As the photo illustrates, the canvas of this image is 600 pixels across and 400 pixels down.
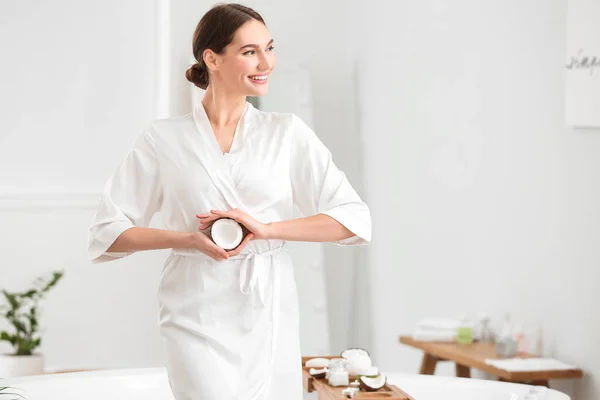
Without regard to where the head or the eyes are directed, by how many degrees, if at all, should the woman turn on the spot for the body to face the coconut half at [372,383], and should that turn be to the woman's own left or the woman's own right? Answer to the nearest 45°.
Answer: approximately 135° to the woman's own left

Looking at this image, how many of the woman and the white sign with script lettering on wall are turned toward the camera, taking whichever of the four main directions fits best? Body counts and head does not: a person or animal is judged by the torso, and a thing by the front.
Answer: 2

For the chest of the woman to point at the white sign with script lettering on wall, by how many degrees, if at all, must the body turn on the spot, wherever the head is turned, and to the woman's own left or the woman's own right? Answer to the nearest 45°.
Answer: approximately 135° to the woman's own left

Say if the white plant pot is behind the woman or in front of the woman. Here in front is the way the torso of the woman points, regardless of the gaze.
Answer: behind

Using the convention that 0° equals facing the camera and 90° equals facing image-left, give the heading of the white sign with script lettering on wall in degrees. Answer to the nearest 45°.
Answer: approximately 0°

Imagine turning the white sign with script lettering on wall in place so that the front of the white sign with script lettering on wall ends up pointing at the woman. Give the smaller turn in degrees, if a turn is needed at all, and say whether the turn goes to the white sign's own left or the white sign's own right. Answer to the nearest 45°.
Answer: approximately 45° to the white sign's own right

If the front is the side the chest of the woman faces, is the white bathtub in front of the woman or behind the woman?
behind
